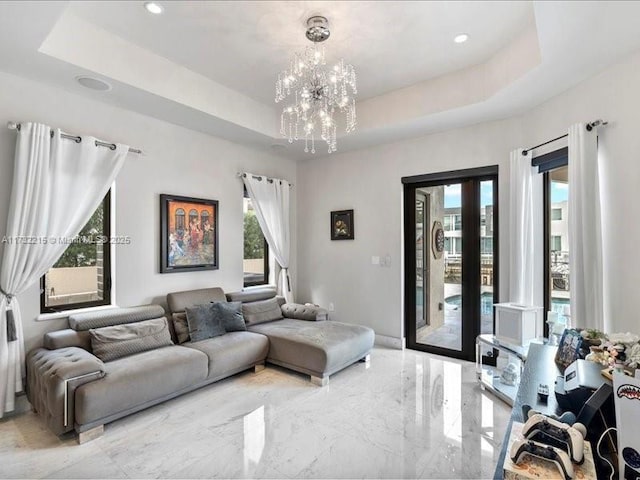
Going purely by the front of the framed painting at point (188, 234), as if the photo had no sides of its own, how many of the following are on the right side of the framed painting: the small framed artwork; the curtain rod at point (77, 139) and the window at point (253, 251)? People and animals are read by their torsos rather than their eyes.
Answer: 1

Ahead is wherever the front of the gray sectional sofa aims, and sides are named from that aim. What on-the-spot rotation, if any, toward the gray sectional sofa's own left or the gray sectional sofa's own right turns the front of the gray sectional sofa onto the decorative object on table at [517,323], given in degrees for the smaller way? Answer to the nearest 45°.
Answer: approximately 45° to the gray sectional sofa's own left

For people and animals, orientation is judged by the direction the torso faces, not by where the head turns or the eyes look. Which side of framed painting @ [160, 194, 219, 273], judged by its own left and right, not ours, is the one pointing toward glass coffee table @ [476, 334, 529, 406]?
front

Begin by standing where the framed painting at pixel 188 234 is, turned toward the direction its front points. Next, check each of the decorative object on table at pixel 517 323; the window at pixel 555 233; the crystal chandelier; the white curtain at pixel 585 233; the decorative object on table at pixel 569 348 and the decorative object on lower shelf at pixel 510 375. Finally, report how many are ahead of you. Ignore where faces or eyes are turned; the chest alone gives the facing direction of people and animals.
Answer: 6

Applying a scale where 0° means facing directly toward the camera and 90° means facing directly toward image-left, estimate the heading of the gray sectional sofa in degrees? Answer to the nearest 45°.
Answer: approximately 315°

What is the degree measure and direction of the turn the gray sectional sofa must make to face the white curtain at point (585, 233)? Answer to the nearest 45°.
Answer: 0° — it already faces it

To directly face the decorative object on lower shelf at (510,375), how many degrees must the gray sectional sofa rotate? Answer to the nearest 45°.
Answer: approximately 45° to its left

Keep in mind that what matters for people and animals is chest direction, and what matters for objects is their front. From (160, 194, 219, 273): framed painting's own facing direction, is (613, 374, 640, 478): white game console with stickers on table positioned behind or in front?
in front

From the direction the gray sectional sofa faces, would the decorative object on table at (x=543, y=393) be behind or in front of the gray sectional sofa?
in front

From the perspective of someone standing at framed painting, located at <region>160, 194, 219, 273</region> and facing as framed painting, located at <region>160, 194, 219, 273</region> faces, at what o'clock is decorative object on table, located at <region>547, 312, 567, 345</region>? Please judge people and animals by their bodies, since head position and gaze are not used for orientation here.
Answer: The decorative object on table is roughly at 12 o'clock from the framed painting.

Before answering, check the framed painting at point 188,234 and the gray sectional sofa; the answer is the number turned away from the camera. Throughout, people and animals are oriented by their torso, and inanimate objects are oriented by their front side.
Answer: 0

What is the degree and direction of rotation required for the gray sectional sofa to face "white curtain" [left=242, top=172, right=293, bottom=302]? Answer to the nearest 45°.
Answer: approximately 90° to its left
